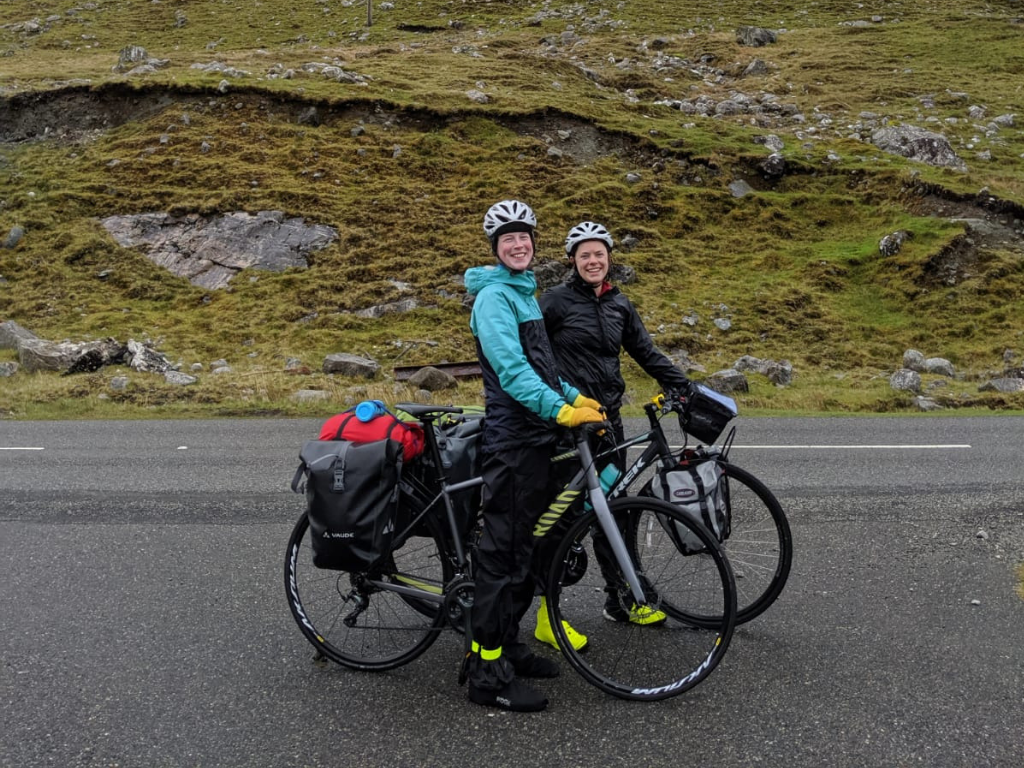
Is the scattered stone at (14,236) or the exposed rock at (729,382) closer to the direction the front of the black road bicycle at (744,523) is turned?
the exposed rock

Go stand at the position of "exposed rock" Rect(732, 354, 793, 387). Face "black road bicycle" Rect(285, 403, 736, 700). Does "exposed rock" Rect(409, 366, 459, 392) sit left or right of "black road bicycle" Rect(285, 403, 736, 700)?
right

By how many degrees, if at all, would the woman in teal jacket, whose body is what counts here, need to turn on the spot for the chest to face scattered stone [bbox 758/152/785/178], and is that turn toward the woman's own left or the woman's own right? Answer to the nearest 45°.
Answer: approximately 90° to the woman's own left

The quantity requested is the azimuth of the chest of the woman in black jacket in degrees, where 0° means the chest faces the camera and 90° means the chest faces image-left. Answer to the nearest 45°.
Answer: approximately 315°

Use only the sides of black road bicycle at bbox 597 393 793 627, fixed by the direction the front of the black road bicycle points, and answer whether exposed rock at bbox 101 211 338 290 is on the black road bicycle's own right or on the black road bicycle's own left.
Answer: on the black road bicycle's own left

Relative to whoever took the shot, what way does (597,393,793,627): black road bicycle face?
facing to the right of the viewer

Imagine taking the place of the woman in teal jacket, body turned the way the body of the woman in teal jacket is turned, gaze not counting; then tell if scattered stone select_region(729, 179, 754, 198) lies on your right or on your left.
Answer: on your left

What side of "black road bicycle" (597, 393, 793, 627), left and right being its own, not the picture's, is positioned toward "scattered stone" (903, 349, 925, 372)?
left

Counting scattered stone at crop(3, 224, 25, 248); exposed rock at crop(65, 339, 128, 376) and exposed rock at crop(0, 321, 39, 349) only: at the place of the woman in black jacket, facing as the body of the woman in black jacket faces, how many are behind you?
3
